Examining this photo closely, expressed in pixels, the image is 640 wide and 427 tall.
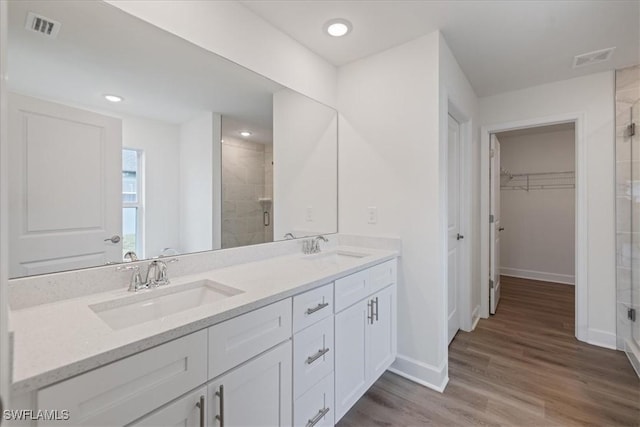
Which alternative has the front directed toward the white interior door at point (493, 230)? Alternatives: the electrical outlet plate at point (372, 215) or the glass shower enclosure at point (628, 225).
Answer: the glass shower enclosure

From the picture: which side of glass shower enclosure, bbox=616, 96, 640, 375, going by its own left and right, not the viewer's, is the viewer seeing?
left

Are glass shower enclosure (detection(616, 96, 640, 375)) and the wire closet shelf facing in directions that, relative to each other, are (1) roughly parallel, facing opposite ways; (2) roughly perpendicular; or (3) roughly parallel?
roughly perpendicular

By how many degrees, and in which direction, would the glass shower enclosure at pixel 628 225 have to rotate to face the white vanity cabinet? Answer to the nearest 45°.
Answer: approximately 90° to its left

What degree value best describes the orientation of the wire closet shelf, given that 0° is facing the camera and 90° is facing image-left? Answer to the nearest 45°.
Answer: approximately 0°

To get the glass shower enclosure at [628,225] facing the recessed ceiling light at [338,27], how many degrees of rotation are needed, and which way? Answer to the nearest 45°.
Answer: approximately 45° to its left

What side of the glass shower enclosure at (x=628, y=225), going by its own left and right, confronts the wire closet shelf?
right
